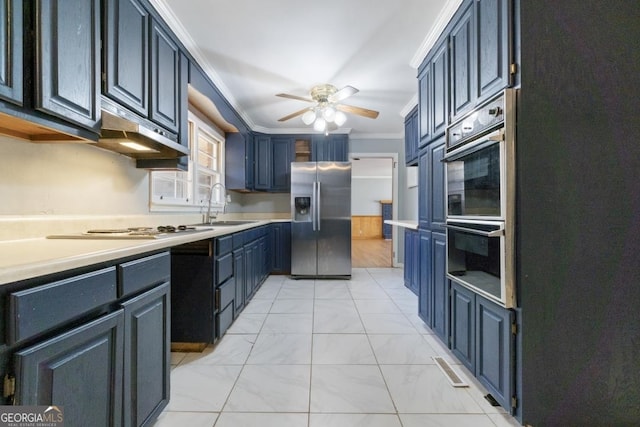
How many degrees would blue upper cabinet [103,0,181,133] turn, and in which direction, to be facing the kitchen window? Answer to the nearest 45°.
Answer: approximately 135° to its left

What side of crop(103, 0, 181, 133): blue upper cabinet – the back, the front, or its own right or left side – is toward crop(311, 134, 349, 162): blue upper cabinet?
left

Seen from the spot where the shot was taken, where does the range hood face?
facing the viewer and to the right of the viewer

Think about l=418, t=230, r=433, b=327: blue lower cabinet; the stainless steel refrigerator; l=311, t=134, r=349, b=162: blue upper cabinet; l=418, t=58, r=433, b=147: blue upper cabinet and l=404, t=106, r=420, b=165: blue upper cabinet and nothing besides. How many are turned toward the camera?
2

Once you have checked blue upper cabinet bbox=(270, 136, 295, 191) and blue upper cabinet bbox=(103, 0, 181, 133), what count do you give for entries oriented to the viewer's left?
0

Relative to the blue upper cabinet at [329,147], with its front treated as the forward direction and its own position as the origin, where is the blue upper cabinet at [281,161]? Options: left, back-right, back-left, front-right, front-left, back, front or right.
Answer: right

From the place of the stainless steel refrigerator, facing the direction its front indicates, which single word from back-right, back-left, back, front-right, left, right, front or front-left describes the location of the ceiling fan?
front

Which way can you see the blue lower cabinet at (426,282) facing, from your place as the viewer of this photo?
facing to the left of the viewer

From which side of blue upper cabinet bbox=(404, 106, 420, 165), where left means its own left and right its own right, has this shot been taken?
left

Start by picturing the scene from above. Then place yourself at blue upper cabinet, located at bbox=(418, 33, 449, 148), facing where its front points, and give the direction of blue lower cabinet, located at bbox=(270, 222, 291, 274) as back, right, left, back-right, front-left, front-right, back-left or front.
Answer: front-right

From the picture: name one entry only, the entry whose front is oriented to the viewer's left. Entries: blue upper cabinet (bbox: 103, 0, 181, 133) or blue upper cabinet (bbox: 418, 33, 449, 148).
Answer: blue upper cabinet (bbox: 418, 33, 449, 148)

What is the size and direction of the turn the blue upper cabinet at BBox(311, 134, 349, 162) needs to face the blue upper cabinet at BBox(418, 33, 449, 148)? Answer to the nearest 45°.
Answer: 0° — it already faces it

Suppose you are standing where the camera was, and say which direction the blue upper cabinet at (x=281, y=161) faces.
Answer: facing the viewer

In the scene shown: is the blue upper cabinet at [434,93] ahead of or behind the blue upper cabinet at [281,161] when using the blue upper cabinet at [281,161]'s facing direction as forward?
ahead

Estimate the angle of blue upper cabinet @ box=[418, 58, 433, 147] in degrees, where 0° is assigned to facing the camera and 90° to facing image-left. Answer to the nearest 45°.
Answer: approximately 90°

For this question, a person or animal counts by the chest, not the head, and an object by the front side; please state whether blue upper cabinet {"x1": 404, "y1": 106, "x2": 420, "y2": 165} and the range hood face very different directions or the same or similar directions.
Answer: very different directions

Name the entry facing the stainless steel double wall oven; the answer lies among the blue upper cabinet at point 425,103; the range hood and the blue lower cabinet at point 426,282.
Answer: the range hood
